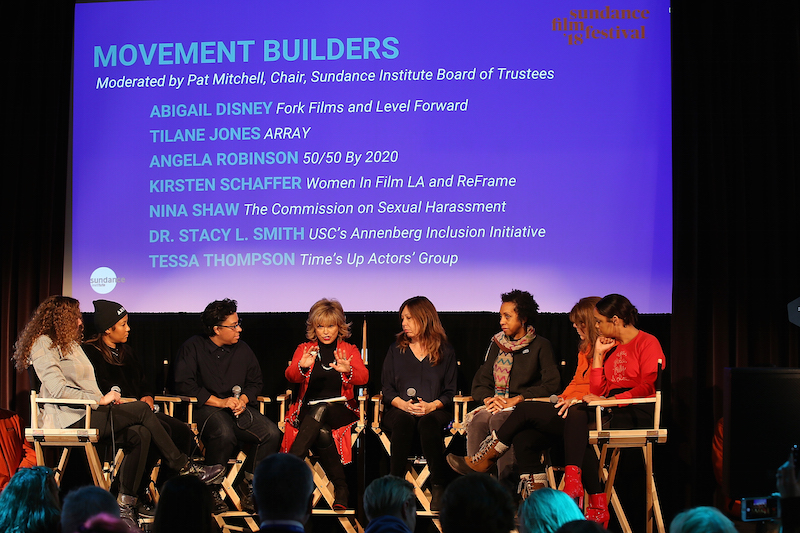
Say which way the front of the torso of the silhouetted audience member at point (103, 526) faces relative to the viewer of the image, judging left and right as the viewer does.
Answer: facing away from the viewer

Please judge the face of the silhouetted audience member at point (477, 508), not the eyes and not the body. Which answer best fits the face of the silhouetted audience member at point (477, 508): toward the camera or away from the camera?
away from the camera

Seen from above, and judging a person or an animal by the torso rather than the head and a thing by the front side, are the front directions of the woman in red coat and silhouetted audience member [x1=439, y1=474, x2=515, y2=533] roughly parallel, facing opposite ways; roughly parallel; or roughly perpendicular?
roughly parallel, facing opposite ways

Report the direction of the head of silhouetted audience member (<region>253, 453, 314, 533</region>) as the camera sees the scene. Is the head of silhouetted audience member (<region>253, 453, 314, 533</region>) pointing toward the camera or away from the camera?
away from the camera

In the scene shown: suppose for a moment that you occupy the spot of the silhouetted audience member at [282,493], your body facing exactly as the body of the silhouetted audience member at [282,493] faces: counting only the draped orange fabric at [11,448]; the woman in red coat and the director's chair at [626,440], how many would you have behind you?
0

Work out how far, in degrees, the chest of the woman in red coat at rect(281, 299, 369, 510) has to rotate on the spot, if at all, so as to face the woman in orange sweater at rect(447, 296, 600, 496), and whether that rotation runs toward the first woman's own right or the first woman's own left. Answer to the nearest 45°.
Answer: approximately 45° to the first woman's own left

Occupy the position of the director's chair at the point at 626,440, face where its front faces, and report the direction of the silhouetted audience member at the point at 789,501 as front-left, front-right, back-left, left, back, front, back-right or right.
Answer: left

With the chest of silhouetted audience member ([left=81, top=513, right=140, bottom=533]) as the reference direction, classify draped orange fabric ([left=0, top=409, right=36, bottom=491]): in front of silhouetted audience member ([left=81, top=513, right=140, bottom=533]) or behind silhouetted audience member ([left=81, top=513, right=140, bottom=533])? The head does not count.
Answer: in front

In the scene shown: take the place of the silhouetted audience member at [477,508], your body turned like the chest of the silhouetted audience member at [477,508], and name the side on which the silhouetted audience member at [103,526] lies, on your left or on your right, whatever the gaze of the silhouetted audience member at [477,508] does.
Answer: on your left

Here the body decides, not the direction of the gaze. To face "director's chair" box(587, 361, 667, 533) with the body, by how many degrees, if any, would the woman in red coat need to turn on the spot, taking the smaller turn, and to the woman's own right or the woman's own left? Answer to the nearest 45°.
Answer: approximately 45° to the woman's own left

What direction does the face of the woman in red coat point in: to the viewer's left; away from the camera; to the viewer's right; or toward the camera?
toward the camera

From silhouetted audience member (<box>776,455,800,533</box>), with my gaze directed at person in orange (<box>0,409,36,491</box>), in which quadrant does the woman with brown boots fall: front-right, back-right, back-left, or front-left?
front-right
